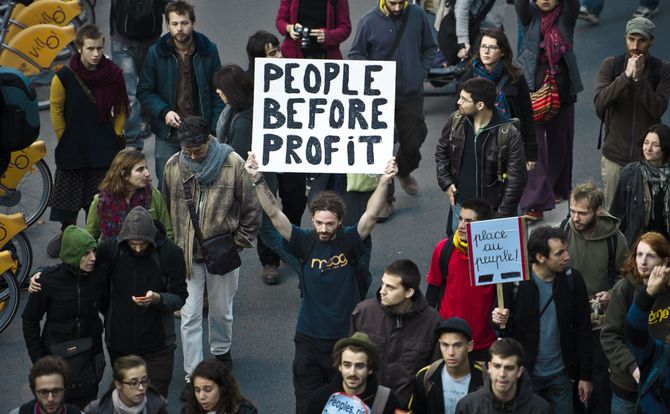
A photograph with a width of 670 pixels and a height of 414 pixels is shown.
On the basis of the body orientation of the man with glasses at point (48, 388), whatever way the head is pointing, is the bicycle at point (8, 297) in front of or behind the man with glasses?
behind

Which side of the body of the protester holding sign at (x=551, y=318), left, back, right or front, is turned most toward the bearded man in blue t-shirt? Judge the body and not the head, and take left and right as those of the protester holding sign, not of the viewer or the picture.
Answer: right
